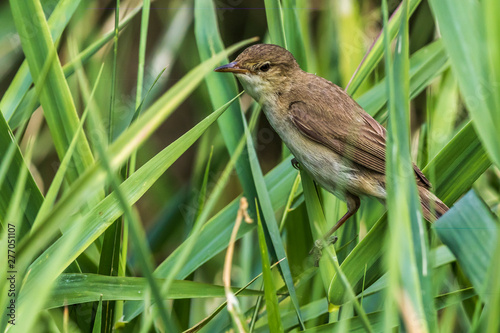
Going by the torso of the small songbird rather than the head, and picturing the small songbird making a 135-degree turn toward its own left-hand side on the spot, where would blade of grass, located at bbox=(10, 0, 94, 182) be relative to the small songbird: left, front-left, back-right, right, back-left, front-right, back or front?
right

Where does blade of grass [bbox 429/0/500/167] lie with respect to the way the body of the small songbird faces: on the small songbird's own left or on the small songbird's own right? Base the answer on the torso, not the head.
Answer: on the small songbird's own left

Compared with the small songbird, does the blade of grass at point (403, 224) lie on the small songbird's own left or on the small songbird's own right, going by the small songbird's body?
on the small songbird's own left

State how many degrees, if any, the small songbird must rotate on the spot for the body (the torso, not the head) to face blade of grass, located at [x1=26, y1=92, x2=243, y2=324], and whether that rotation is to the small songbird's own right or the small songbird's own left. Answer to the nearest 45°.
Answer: approximately 45° to the small songbird's own left

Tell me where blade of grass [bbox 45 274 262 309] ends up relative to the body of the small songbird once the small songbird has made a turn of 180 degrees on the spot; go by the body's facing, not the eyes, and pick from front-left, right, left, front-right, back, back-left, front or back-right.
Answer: back-right

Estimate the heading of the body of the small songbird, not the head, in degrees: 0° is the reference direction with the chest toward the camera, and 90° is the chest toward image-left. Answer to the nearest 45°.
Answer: approximately 90°

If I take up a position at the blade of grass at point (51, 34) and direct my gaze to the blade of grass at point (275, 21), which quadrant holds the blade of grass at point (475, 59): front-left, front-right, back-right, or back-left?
front-right
